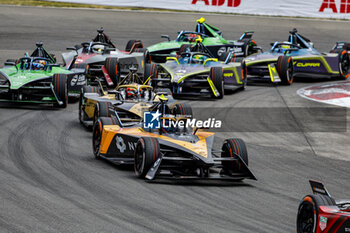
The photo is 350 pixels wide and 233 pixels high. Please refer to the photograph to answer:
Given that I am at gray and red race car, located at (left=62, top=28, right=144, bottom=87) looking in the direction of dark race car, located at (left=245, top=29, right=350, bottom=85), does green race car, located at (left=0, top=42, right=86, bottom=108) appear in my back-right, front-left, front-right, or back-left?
back-right

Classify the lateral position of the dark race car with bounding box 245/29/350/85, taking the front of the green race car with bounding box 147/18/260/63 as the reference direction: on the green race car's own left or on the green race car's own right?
on the green race car's own left

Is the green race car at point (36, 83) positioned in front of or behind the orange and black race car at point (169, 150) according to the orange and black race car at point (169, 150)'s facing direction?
behind

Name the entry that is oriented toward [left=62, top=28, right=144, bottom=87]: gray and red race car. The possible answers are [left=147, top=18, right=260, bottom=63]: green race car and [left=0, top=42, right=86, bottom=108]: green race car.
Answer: [left=147, top=18, right=260, bottom=63]: green race car

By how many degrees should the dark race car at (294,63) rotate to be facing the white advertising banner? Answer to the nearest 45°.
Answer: approximately 135° to its right

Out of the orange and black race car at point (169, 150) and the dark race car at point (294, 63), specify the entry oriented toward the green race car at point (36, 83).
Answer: the dark race car

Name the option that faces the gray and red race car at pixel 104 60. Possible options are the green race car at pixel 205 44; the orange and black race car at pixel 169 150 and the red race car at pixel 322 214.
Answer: the green race car

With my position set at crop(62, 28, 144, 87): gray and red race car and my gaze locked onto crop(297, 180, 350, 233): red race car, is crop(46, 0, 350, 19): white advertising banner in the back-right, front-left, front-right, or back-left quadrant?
back-left

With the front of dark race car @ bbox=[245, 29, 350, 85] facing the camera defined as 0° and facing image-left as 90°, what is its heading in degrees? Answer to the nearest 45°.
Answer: approximately 45°

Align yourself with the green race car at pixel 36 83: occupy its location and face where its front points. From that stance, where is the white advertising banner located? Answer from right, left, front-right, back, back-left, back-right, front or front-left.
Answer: back
